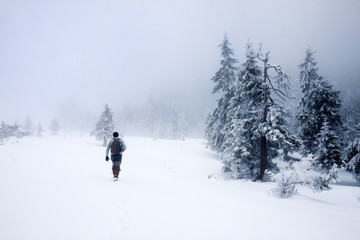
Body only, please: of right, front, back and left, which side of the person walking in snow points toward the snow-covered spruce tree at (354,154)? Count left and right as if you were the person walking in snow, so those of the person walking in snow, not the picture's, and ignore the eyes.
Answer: right

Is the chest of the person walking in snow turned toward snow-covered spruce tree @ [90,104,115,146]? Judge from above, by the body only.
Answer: yes

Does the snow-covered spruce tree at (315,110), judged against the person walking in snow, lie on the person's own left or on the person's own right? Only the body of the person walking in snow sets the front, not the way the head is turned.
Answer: on the person's own right

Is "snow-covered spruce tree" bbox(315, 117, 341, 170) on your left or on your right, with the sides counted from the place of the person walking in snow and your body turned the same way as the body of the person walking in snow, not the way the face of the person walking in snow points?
on your right

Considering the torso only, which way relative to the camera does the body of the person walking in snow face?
away from the camera

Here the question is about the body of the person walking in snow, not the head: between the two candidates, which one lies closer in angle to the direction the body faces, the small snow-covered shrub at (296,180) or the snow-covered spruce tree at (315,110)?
the snow-covered spruce tree

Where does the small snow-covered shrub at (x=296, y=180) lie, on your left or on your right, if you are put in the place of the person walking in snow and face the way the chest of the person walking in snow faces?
on your right
